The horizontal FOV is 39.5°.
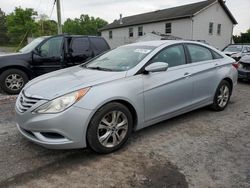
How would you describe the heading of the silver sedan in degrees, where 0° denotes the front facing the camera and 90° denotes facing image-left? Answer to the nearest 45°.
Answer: approximately 45°

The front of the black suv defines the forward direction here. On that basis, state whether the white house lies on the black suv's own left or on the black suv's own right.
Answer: on the black suv's own right

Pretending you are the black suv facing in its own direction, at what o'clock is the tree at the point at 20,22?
The tree is roughly at 3 o'clock from the black suv.

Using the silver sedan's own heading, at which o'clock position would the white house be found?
The white house is roughly at 5 o'clock from the silver sedan.

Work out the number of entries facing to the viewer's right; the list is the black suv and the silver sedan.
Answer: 0

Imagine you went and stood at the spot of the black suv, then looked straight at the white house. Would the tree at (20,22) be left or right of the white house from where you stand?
left

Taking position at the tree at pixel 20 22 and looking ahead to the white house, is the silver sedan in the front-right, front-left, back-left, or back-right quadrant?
front-right

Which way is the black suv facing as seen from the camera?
to the viewer's left

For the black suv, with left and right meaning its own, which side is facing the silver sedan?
left

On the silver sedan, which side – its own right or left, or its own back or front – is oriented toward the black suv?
right
